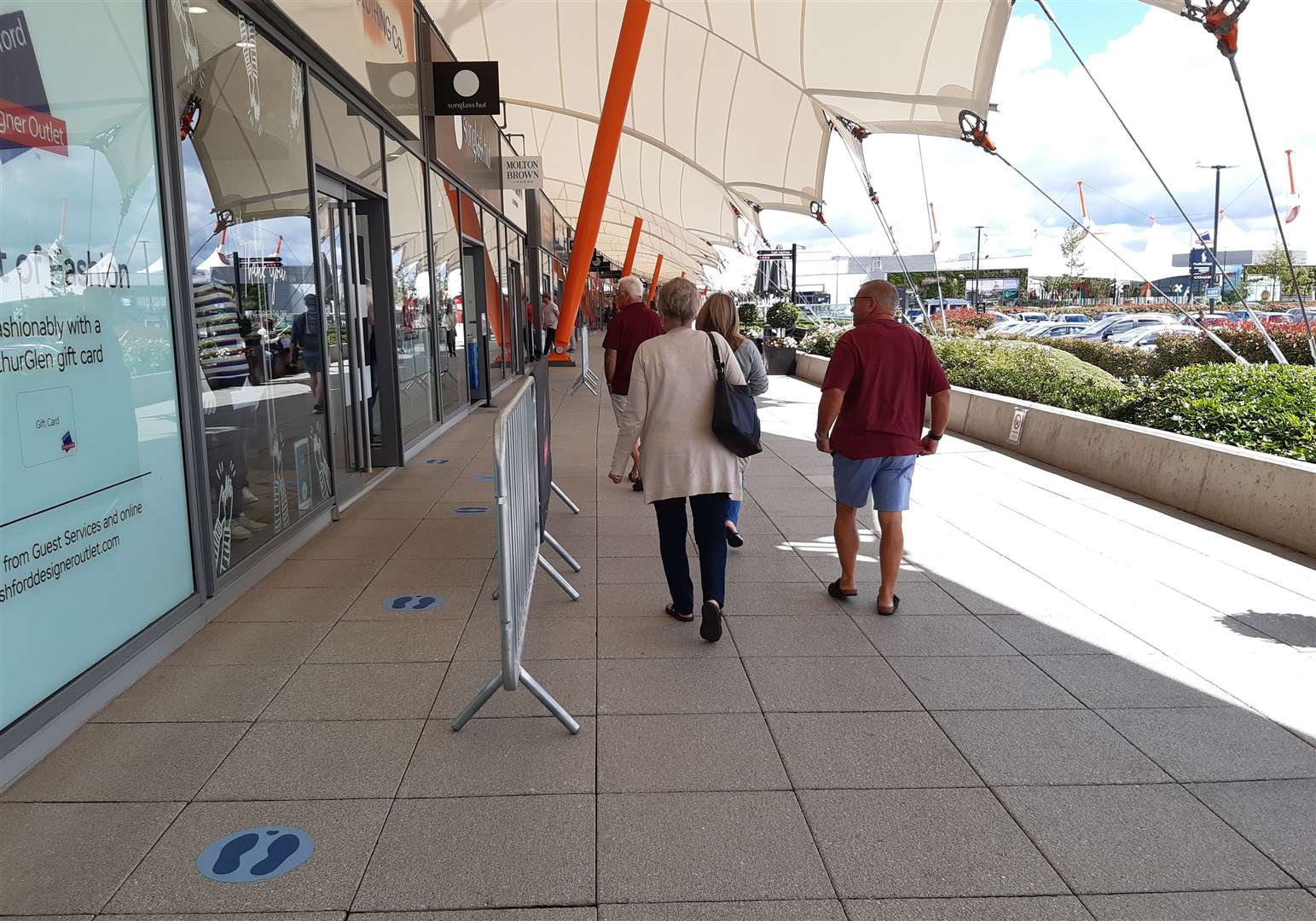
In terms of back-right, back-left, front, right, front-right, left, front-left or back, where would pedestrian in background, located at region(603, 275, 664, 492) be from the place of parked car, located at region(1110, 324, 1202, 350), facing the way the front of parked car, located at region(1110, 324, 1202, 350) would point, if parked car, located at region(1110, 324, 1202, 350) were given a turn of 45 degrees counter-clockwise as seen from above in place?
front

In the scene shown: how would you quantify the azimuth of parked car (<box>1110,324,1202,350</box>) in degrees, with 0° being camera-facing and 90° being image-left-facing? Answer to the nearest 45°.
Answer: approximately 45°

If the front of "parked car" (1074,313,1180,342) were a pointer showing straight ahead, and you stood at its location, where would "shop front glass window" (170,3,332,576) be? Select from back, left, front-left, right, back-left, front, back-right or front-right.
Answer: front-left

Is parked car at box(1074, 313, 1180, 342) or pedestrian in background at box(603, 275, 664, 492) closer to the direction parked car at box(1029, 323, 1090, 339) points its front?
the pedestrian in background

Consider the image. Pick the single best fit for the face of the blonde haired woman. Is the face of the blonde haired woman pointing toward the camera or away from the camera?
away from the camera

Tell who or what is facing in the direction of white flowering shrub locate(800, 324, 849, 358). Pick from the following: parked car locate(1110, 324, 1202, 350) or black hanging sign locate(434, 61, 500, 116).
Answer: the parked car

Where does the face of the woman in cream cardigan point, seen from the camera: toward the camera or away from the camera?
away from the camera

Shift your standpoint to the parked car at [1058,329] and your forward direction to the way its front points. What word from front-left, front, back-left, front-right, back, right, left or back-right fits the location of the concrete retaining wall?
front-left

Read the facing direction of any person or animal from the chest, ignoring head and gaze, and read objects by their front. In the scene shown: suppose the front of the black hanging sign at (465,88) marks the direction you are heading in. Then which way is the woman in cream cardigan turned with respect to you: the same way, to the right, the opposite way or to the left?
the opposite way

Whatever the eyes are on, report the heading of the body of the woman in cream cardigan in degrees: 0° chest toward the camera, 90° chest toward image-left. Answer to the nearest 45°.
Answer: approximately 180°

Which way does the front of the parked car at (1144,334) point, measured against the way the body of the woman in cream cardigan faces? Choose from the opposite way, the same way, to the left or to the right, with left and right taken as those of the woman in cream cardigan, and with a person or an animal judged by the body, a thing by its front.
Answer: to the left

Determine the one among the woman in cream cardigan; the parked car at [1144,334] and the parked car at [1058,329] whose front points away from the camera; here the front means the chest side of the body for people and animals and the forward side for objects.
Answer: the woman in cream cardigan

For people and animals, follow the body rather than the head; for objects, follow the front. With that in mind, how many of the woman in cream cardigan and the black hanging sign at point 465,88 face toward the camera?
1
